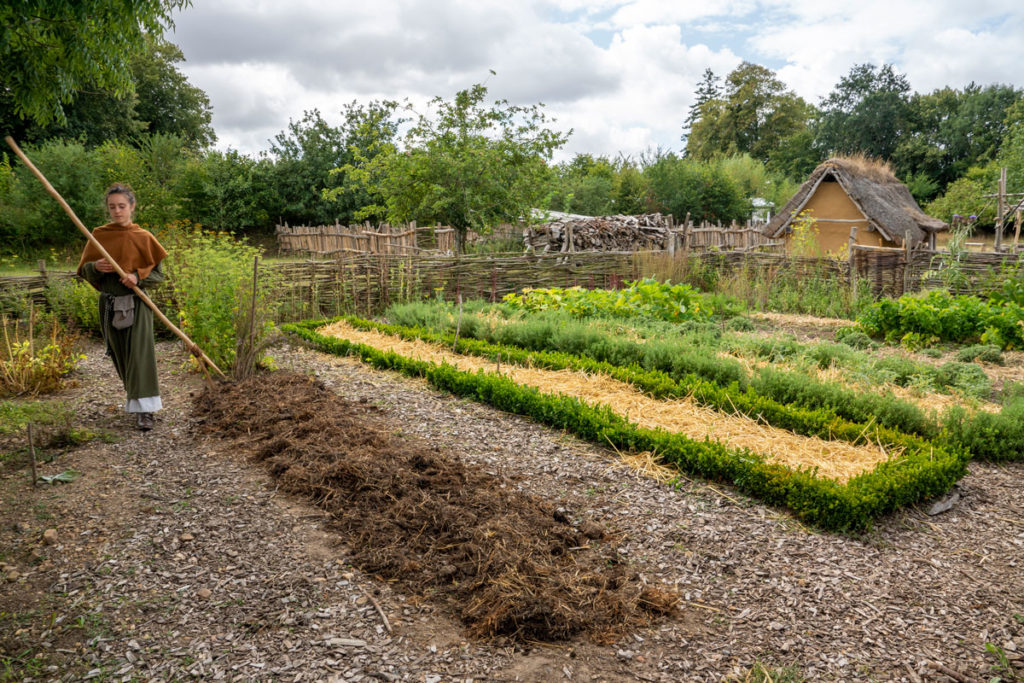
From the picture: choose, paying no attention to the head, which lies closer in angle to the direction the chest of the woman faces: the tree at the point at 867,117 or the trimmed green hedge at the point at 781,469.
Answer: the trimmed green hedge

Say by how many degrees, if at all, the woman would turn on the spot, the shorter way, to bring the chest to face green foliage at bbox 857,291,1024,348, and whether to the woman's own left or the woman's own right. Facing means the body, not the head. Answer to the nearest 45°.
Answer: approximately 90° to the woman's own left

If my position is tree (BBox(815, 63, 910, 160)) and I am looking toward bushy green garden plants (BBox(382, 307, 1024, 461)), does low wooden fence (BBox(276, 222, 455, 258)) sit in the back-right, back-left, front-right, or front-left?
front-right

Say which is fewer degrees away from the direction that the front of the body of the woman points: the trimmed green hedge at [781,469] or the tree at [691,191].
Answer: the trimmed green hedge

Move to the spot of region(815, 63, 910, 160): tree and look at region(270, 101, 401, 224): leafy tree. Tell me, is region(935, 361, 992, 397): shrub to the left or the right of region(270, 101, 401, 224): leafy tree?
left

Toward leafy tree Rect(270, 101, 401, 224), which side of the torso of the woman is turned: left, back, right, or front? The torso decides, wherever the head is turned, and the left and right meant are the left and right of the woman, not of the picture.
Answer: back

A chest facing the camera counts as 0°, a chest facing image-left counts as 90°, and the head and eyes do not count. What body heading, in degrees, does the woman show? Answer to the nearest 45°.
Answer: approximately 0°

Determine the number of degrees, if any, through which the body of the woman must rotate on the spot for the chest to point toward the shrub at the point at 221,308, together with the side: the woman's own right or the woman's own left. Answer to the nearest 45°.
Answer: approximately 135° to the woman's own left

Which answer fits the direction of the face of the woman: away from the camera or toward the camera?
toward the camera

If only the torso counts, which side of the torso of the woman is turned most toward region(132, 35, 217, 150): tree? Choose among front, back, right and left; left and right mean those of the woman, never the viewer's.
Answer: back

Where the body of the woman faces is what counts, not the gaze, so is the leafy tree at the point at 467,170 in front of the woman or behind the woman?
behind
